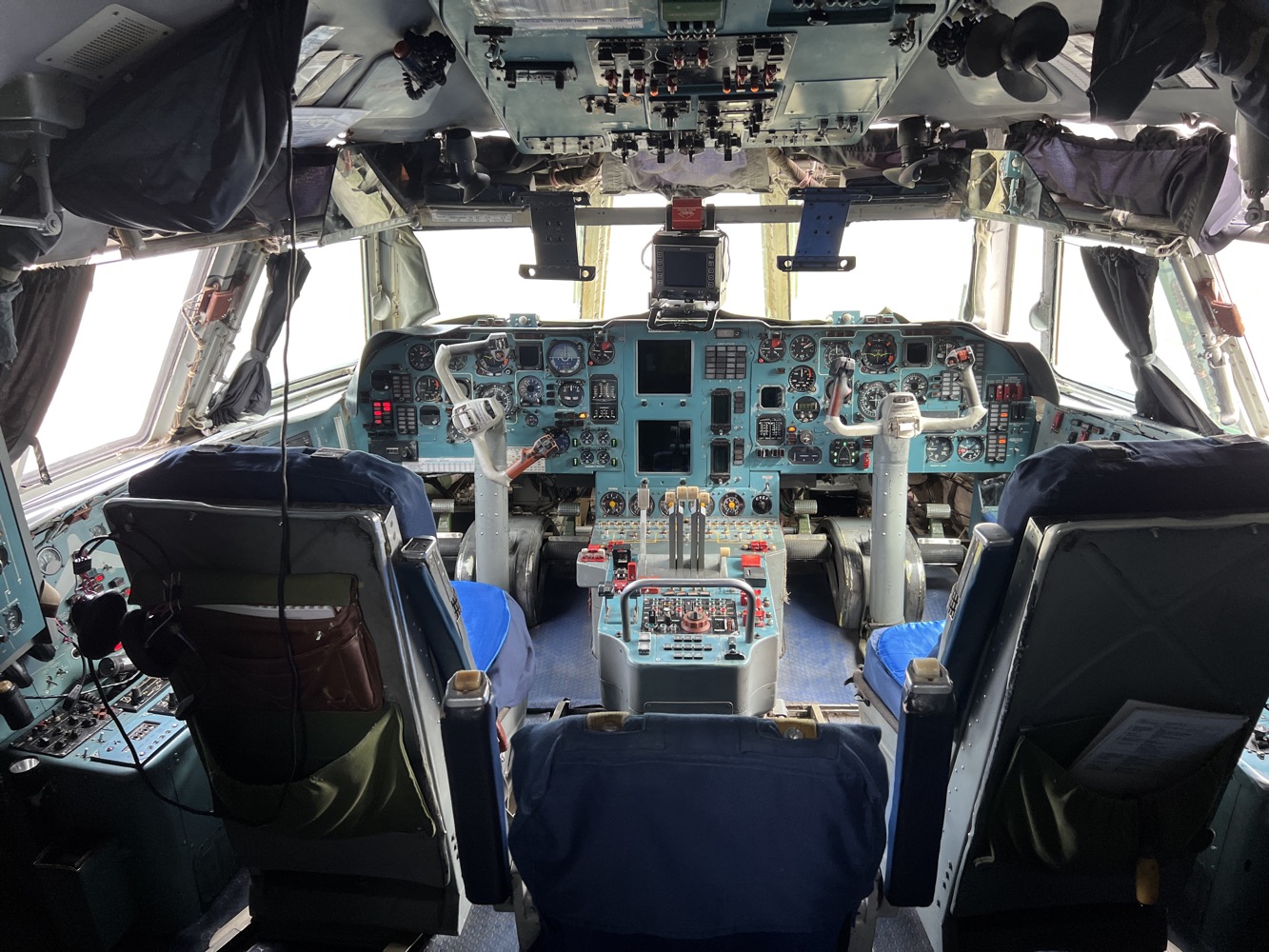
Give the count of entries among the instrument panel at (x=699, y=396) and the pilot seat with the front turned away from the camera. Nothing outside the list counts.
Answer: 1

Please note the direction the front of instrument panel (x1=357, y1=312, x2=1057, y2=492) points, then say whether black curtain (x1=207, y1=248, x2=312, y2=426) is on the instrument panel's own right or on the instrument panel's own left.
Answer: on the instrument panel's own right

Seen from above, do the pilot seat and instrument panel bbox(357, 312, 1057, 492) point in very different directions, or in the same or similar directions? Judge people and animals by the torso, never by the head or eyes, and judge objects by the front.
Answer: very different directions

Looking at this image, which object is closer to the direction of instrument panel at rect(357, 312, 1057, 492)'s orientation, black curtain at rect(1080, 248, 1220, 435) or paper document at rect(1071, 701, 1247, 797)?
the paper document

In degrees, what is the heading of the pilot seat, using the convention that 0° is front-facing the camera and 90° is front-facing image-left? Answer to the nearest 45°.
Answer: approximately 180°

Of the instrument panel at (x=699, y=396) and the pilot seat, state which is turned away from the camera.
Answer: the pilot seat

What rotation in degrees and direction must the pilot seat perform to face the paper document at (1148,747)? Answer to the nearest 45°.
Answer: approximately 135° to its right

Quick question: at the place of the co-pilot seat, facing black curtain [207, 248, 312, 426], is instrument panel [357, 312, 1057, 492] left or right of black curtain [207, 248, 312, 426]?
right

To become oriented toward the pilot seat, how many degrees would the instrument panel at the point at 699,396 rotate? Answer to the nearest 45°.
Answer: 0° — it already faces it

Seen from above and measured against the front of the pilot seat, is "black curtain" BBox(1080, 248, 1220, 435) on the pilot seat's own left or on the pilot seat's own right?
on the pilot seat's own right

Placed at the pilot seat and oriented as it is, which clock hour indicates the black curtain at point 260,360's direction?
The black curtain is roughly at 12 o'clock from the pilot seat.

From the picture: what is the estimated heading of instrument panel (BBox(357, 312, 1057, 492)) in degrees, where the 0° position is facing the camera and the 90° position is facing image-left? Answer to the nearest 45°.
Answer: approximately 0°
